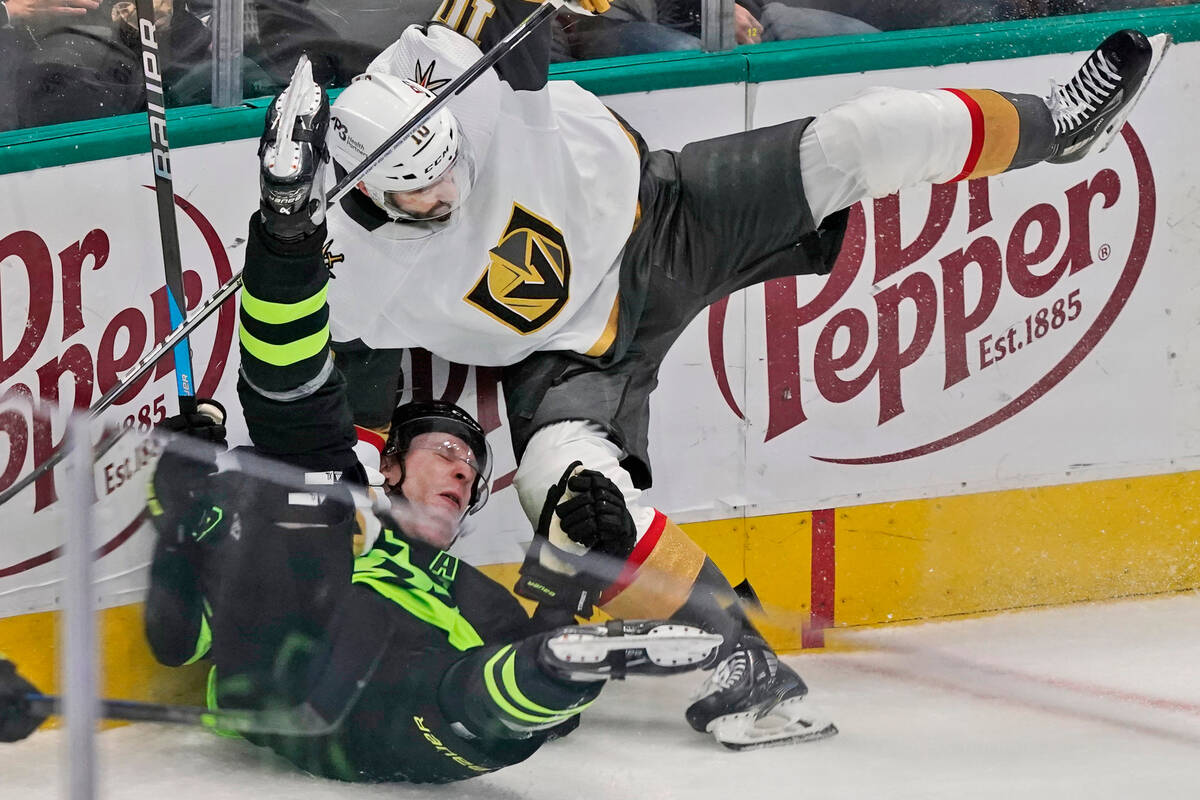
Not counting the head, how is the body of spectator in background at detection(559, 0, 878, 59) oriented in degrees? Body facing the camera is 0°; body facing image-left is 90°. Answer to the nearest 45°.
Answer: approximately 0°

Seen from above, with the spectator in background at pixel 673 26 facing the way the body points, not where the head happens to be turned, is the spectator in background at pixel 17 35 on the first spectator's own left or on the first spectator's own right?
on the first spectator's own right

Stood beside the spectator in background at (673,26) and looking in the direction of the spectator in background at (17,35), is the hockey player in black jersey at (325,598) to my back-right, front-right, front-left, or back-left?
front-left
